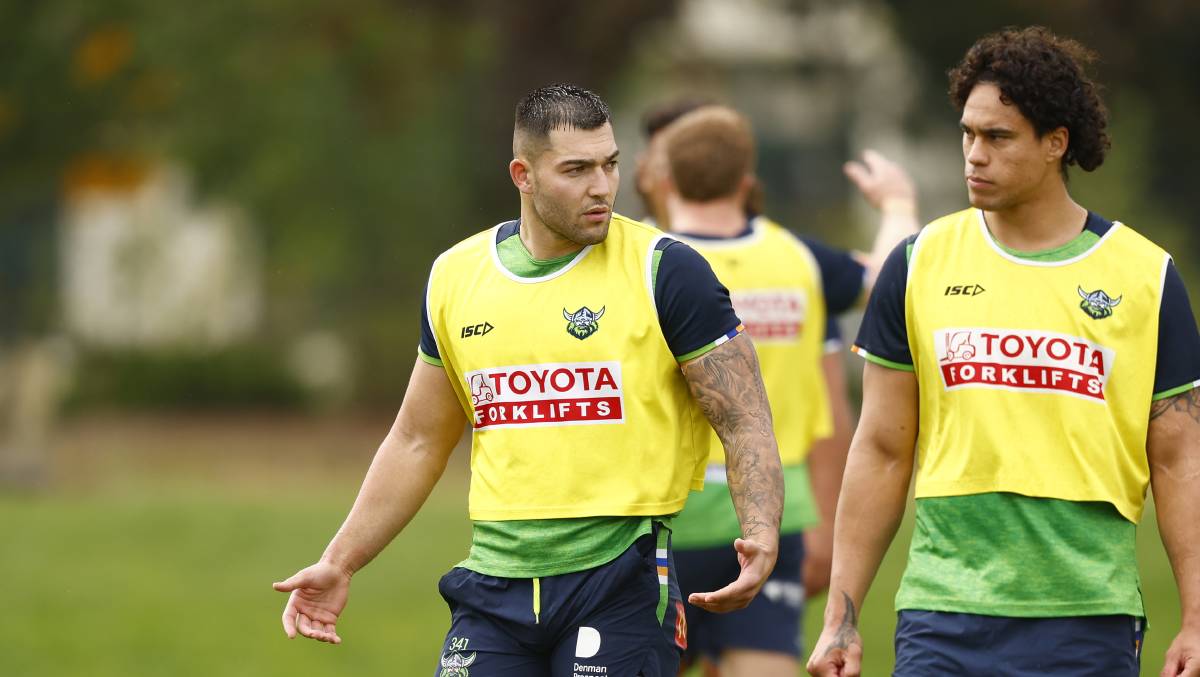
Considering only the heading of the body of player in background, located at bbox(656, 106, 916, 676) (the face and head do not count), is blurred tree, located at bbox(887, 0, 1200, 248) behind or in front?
in front

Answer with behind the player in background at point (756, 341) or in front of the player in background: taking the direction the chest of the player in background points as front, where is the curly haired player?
behind

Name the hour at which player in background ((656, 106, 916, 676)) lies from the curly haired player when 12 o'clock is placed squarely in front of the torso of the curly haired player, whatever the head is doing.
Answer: The player in background is roughly at 5 o'clock from the curly haired player.

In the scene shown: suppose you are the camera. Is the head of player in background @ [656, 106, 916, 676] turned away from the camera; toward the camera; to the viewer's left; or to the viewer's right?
away from the camera

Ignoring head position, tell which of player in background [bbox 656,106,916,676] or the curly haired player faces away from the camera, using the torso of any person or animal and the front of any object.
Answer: the player in background

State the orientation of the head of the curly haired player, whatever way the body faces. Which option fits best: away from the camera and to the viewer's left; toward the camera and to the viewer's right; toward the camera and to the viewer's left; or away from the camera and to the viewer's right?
toward the camera and to the viewer's left

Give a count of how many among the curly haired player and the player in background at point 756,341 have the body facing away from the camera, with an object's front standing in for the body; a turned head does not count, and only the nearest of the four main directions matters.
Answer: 1

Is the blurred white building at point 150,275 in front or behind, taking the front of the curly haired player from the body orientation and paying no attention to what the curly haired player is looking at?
behind

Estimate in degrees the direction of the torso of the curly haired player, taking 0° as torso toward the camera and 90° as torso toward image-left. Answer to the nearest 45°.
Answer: approximately 0°

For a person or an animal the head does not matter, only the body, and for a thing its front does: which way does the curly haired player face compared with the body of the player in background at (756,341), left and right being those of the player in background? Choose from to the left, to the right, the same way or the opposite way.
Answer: the opposite way

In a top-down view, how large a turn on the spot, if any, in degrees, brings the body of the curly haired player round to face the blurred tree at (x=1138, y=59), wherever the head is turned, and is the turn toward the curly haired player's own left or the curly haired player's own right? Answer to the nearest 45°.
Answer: approximately 180°

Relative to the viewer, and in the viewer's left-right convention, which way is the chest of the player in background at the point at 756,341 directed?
facing away from the viewer
